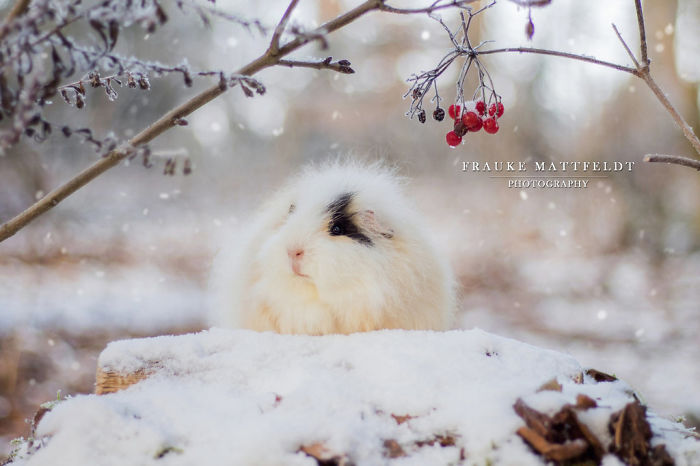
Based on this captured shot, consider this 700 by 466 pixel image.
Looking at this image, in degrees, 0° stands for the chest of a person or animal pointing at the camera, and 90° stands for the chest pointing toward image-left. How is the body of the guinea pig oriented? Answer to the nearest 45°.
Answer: approximately 45°

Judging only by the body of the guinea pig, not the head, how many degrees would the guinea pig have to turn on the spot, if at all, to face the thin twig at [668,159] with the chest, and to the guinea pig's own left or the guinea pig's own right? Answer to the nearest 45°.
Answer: approximately 90° to the guinea pig's own left

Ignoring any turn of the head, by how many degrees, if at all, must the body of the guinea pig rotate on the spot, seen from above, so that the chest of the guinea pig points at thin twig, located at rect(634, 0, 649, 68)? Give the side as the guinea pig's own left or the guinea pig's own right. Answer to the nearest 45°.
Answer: approximately 90° to the guinea pig's own left
